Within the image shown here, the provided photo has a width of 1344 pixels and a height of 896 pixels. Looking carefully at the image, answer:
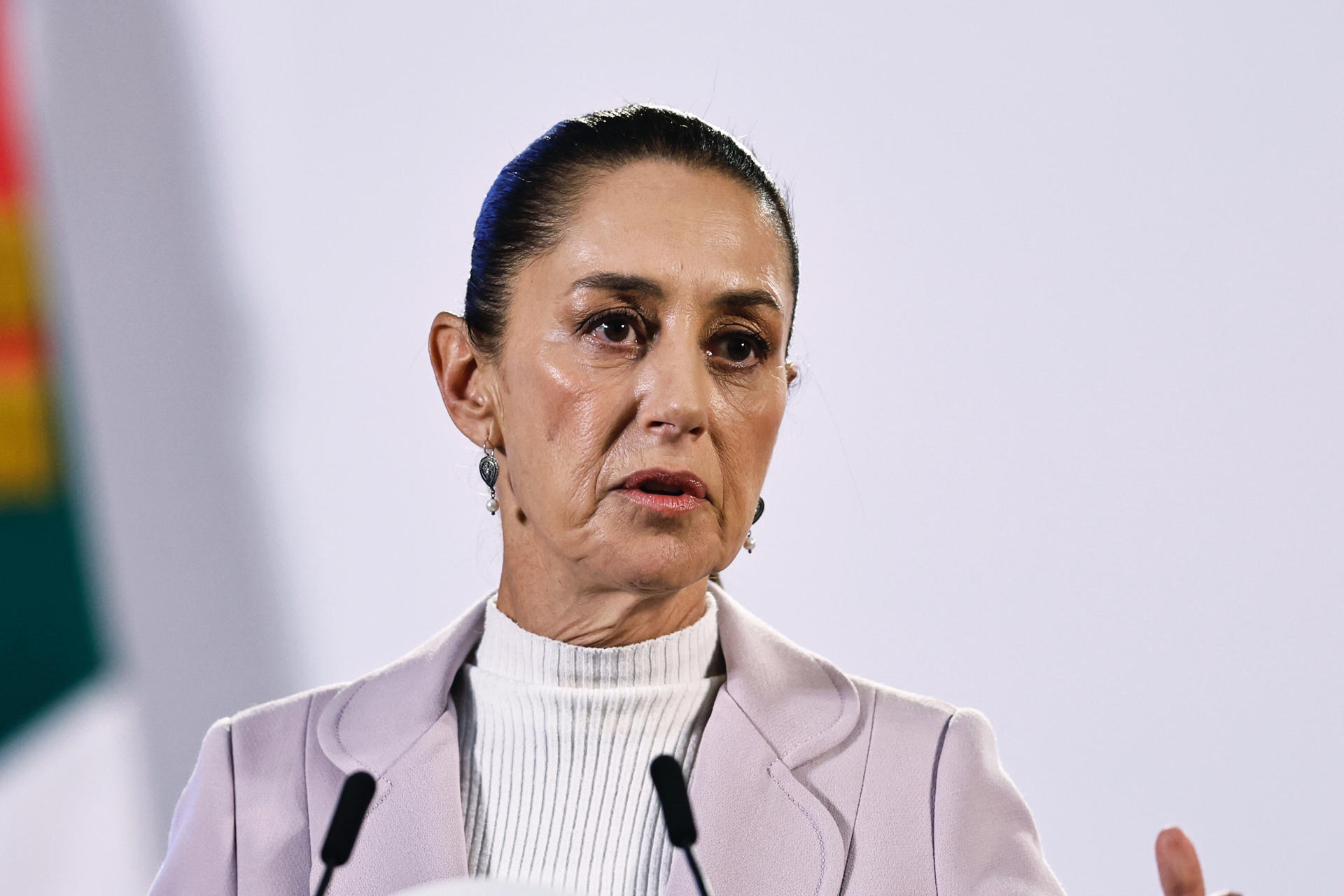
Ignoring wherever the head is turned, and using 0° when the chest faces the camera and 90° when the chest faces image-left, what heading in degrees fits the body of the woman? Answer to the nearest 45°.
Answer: approximately 0°

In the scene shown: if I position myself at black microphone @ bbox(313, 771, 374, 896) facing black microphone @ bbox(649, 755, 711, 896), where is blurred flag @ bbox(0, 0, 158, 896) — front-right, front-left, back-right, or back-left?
back-left

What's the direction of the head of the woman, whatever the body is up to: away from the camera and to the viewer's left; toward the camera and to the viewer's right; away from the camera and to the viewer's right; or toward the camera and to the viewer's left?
toward the camera and to the viewer's right

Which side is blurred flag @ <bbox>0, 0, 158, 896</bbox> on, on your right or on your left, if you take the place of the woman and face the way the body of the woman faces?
on your right

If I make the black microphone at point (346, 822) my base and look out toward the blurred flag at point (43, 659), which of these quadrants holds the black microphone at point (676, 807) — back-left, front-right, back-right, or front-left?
back-right
